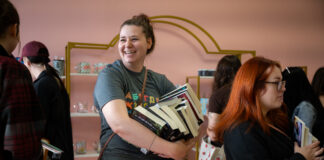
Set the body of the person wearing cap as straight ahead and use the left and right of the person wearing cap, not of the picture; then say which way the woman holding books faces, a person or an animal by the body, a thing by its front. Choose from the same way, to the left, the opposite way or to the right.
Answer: the opposite way

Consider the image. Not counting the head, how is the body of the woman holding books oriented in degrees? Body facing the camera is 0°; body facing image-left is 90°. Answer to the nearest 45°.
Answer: approximately 315°

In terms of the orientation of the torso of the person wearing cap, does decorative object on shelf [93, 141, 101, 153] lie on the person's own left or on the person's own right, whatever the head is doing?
on the person's own right

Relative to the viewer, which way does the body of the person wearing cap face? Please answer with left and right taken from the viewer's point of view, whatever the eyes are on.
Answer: facing away from the viewer and to the left of the viewer

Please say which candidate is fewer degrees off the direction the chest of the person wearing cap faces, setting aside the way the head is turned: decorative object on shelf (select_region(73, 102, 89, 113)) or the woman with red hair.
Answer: the decorative object on shelf
